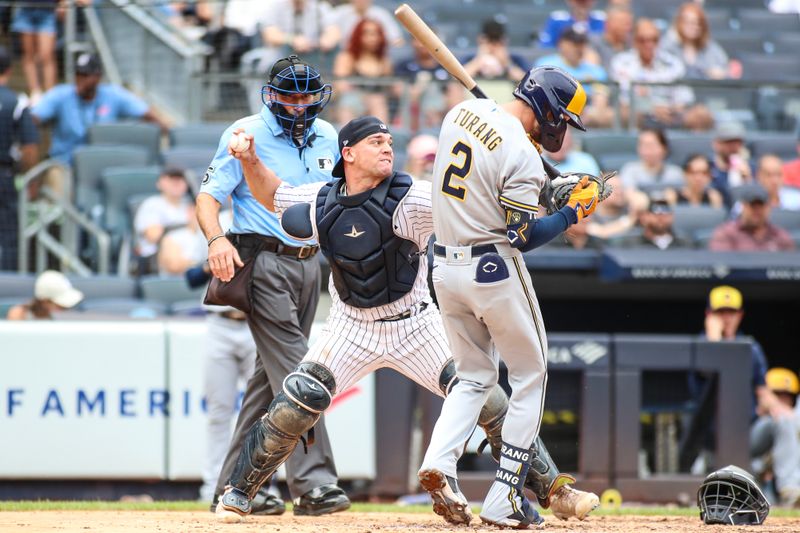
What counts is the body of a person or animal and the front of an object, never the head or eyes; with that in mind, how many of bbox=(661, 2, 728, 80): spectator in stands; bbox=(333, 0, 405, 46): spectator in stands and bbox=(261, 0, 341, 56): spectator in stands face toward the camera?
3

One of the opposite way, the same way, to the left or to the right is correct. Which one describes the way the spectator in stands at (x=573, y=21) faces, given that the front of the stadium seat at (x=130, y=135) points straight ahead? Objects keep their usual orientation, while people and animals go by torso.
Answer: the same way

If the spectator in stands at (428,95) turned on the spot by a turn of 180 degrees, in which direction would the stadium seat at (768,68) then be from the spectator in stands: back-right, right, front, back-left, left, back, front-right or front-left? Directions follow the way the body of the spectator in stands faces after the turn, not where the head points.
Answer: front-right

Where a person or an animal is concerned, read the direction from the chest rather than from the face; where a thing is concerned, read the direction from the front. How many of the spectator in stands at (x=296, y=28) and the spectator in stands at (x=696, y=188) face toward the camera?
2

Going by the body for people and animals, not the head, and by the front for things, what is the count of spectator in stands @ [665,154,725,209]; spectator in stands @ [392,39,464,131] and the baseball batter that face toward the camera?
2

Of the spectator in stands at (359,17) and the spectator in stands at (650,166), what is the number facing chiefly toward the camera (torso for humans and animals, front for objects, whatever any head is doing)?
2

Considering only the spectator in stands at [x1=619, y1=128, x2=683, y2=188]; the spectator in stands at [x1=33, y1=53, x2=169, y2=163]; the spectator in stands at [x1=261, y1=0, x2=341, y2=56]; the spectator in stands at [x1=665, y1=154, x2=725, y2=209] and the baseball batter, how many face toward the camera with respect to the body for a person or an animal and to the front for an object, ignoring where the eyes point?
4

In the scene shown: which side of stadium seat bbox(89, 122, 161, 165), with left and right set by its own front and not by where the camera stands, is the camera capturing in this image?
front

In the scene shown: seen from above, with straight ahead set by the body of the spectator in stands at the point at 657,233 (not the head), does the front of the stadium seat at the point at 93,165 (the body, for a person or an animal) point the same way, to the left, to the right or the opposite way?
the same way

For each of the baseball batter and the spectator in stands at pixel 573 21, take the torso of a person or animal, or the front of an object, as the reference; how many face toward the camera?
1

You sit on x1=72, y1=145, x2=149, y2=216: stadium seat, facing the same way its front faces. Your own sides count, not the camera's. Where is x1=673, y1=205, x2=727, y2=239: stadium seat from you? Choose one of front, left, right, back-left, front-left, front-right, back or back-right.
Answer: left

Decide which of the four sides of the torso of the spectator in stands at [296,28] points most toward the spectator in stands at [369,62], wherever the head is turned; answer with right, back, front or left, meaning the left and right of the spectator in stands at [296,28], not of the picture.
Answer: left

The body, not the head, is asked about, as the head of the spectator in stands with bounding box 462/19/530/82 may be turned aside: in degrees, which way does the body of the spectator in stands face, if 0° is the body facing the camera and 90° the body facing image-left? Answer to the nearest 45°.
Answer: approximately 0°

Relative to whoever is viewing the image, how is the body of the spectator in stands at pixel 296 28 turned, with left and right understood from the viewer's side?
facing the viewer

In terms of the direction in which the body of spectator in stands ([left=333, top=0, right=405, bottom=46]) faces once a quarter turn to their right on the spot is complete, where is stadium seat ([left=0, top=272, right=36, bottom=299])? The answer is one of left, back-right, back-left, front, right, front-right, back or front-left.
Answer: front-left

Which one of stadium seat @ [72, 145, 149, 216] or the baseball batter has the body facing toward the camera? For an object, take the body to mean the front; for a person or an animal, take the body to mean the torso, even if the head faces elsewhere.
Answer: the stadium seat

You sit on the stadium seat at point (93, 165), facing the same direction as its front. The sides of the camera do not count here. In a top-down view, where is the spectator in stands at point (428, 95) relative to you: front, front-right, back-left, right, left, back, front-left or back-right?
left
